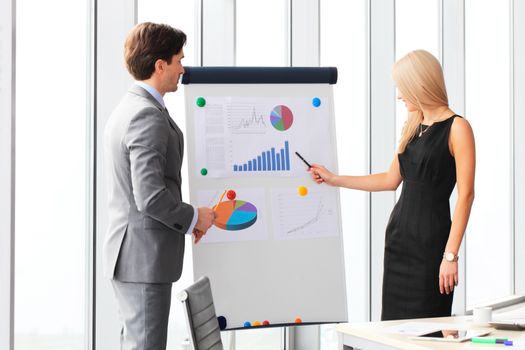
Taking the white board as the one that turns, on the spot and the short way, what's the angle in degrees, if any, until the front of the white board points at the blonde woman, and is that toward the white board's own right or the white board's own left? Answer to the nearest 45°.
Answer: approximately 90° to the white board's own left

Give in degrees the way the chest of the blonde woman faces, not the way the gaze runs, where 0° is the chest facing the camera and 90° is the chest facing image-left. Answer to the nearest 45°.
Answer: approximately 45°

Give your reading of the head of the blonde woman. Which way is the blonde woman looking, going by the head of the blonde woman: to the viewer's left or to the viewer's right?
to the viewer's left

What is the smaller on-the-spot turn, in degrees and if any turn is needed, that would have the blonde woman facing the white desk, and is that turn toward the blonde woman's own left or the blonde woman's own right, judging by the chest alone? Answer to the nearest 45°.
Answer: approximately 45° to the blonde woman's own left

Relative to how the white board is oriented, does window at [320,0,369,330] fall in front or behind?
behind

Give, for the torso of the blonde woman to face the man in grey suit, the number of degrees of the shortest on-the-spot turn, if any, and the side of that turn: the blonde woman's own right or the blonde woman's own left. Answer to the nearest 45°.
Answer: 0° — they already face them

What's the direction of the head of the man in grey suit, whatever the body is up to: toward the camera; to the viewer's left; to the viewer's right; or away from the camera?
to the viewer's right

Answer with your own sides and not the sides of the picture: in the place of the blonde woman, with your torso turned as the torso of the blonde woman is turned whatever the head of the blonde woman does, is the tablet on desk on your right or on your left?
on your left

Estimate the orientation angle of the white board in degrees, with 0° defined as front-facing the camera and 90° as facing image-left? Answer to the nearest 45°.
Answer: approximately 0°

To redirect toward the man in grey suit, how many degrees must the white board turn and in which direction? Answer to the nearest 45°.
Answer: approximately 45° to its right

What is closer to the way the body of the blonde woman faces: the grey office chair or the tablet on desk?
the grey office chair
